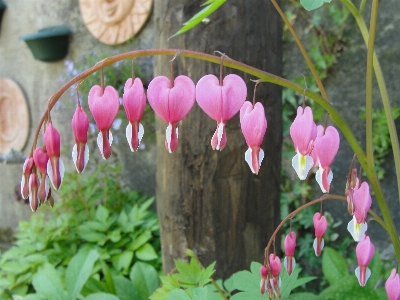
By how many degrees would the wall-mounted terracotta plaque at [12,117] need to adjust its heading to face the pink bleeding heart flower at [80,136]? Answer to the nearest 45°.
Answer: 0° — it already faces it

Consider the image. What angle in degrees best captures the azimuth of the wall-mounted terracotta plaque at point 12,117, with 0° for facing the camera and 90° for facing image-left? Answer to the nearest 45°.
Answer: approximately 0°

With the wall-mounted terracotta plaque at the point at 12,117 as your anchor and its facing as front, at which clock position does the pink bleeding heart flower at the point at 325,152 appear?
The pink bleeding heart flower is roughly at 12 o'clock from the wall-mounted terracotta plaque.

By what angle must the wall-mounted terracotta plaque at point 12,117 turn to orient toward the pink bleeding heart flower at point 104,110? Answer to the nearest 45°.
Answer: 0° — it already faces it

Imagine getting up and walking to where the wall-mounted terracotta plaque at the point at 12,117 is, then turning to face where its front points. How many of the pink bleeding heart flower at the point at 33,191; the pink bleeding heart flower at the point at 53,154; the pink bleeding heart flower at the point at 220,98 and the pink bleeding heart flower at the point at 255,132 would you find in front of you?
4

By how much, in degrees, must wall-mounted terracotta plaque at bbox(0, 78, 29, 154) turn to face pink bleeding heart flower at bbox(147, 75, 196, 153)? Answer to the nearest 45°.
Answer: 0° — it already faces it
